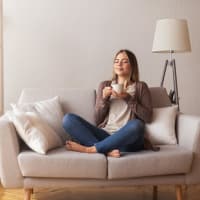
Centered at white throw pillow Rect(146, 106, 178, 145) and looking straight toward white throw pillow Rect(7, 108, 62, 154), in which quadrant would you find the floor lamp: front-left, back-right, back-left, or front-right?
back-right

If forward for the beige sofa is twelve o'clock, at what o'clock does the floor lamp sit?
The floor lamp is roughly at 7 o'clock from the beige sofa.

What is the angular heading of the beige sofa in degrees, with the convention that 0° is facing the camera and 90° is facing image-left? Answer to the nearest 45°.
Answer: approximately 0°

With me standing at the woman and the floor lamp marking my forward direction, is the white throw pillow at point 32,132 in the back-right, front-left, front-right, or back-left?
back-left
